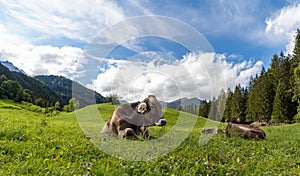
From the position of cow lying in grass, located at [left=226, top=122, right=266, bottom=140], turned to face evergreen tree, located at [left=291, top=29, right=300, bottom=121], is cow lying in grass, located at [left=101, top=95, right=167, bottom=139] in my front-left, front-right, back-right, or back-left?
back-left

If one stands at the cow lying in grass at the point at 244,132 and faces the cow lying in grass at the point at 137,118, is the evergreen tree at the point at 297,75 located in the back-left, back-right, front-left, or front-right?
back-right
